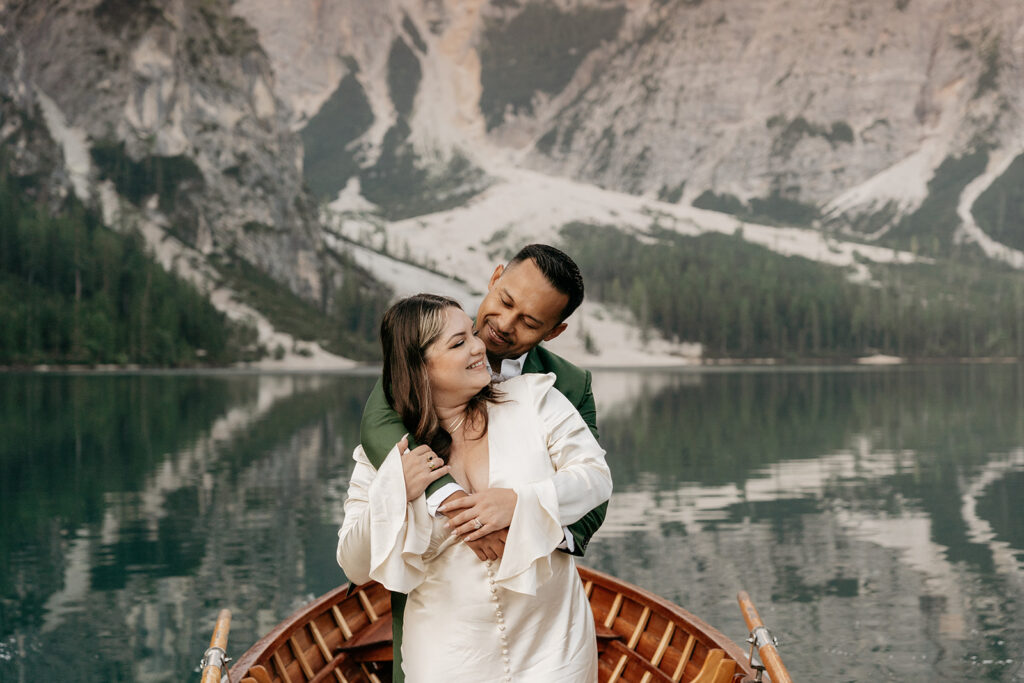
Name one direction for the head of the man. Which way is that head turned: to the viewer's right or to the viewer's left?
to the viewer's left

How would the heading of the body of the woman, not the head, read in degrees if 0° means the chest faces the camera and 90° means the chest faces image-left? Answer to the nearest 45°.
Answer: approximately 0°

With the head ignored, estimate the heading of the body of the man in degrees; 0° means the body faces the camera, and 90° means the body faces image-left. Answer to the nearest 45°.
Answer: approximately 0°

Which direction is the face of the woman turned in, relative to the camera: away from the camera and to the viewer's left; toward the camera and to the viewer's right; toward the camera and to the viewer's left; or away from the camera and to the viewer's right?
toward the camera and to the viewer's right
